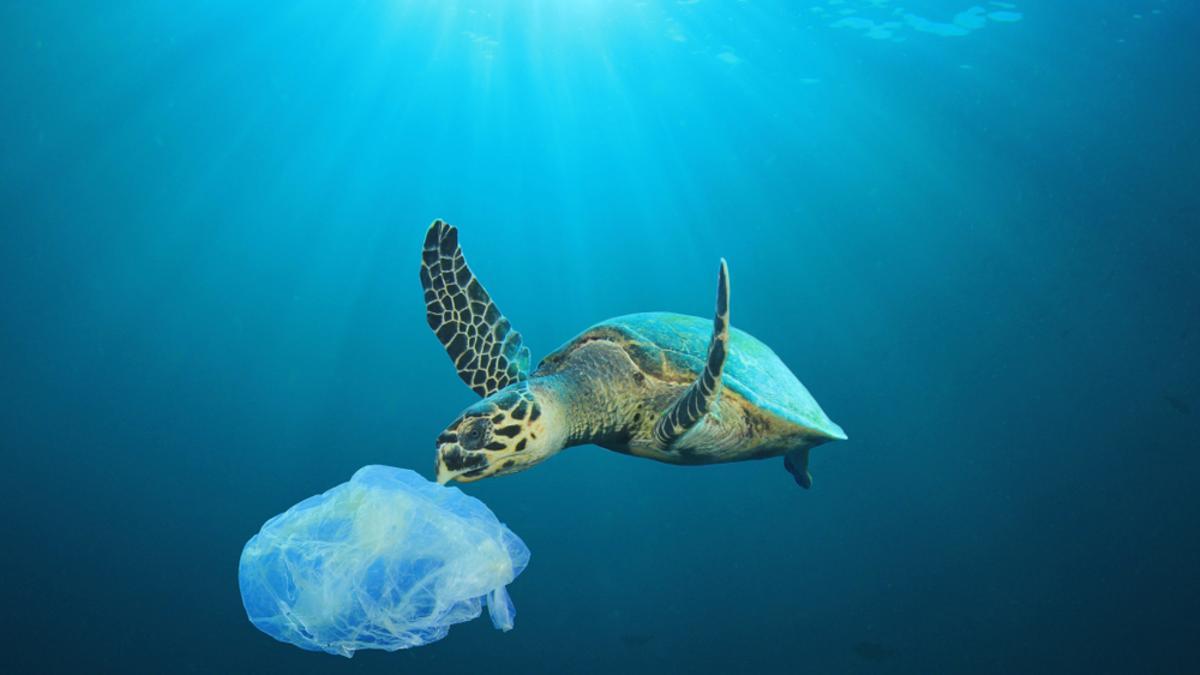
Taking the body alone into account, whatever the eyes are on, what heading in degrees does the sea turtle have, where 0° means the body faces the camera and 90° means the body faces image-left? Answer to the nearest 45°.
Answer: approximately 45°
